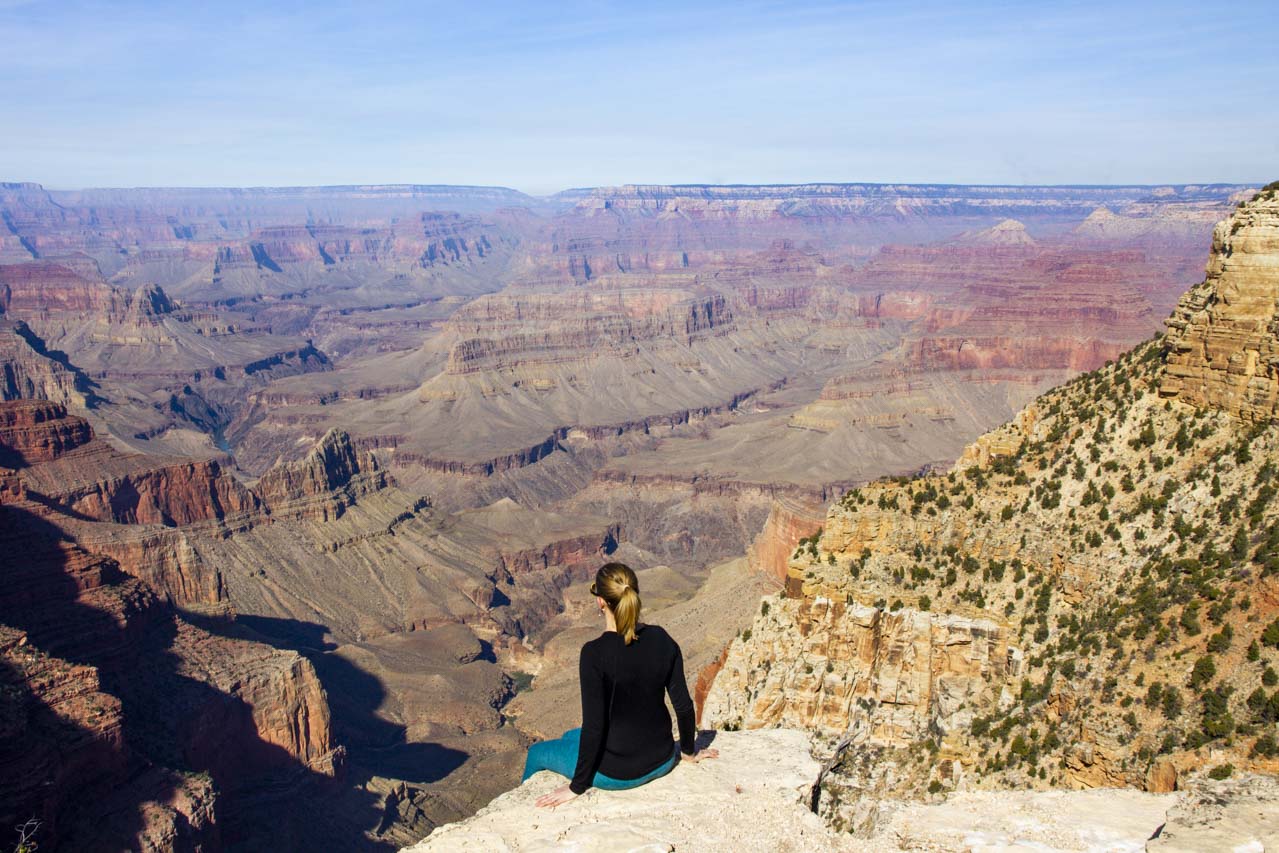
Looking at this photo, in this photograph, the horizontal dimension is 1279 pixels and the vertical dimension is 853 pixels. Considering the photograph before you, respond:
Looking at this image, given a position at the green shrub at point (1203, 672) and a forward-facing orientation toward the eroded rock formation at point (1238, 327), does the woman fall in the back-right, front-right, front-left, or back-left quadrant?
back-left

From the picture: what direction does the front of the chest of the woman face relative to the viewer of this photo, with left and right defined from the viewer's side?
facing away from the viewer and to the left of the viewer

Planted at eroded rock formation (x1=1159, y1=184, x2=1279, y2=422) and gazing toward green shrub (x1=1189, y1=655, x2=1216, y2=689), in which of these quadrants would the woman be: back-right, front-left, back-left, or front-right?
front-right

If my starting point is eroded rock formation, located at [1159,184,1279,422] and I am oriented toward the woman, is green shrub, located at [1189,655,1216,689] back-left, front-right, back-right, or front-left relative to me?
front-left

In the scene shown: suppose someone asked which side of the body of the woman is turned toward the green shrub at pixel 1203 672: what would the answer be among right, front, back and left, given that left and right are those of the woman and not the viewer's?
right

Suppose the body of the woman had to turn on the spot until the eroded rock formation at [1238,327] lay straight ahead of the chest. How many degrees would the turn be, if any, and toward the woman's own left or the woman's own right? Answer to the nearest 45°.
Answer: approximately 90° to the woman's own right
